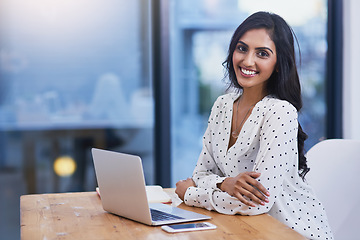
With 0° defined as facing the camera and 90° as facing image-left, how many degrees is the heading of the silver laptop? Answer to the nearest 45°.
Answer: approximately 225°

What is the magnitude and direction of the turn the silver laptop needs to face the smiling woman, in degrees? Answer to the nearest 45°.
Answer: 0° — it already faces them

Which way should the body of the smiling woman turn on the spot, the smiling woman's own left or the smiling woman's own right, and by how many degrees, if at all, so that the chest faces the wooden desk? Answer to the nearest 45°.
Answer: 0° — they already face it

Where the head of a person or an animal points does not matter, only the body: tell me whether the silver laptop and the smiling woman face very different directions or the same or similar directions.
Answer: very different directions

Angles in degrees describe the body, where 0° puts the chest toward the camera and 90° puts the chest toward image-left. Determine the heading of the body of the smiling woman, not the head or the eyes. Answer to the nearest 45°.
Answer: approximately 45°
